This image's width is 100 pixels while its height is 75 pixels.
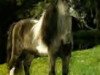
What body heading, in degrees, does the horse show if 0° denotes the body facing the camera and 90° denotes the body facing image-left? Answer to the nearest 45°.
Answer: approximately 315°
